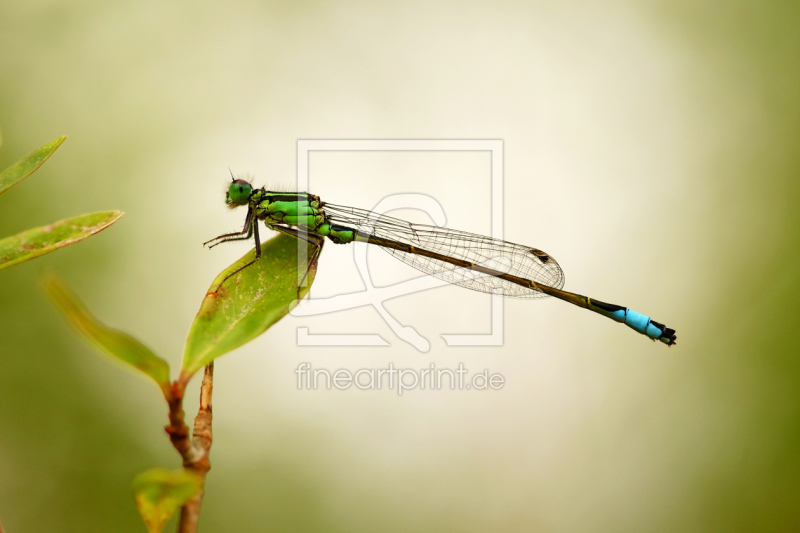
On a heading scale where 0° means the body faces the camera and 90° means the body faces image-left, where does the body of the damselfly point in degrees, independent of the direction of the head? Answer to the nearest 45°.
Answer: approximately 90°
